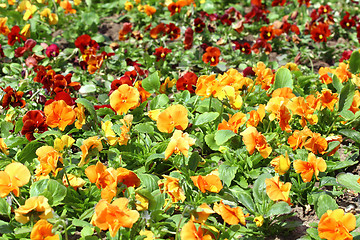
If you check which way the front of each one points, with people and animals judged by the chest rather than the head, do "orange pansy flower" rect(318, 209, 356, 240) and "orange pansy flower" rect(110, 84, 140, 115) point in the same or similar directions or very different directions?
same or similar directions

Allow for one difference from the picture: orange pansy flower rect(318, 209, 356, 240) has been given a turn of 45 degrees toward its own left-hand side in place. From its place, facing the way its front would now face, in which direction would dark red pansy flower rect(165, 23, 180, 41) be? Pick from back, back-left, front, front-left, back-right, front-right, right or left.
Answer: back

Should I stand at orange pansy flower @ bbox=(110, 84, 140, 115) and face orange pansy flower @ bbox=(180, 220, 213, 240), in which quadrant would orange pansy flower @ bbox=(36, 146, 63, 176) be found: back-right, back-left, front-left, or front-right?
front-right

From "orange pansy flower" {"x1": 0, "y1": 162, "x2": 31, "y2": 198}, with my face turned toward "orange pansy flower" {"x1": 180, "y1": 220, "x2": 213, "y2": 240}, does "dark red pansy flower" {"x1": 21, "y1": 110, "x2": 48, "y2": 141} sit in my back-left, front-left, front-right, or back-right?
back-left

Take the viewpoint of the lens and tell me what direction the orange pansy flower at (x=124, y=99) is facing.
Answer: facing the viewer

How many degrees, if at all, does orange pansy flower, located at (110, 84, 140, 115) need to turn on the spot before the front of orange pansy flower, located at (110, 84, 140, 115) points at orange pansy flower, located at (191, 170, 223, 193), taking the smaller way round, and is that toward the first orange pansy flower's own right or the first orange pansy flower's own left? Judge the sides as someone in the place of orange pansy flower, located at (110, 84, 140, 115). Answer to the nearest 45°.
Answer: approximately 45° to the first orange pansy flower's own left

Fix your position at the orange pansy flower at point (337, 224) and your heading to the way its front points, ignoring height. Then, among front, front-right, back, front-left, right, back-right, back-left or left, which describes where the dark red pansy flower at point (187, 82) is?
back-right

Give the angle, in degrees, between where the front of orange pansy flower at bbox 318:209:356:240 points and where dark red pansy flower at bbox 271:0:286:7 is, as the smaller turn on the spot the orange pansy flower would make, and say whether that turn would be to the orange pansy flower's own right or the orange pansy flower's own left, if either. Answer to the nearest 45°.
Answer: approximately 180°

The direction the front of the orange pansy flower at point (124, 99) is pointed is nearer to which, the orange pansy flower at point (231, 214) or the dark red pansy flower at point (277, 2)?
the orange pansy flower

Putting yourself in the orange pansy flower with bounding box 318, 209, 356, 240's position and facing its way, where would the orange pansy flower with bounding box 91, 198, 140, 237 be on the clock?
the orange pansy flower with bounding box 91, 198, 140, 237 is roughly at 2 o'clock from the orange pansy flower with bounding box 318, 209, 356, 240.

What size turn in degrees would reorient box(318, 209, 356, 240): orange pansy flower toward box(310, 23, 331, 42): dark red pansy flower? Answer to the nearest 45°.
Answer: approximately 180°

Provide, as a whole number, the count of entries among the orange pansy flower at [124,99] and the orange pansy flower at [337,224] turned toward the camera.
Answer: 2

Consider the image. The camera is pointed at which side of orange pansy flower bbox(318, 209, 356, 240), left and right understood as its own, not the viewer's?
front

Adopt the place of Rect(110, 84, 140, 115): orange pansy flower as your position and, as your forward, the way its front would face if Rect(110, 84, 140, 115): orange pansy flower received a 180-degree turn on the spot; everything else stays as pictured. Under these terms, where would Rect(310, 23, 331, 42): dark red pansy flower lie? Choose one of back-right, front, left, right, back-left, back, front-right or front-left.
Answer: front-right

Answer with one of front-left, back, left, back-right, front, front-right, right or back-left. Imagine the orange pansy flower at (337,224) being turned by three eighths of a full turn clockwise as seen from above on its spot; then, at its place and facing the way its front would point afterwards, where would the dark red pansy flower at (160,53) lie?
front

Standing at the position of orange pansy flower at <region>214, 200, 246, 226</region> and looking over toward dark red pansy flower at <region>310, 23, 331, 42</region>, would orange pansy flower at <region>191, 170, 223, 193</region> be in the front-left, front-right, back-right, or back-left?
front-left

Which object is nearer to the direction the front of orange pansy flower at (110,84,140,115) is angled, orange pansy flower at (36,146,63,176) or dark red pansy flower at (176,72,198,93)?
the orange pansy flower

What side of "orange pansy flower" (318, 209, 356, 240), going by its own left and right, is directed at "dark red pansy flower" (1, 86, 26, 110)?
right

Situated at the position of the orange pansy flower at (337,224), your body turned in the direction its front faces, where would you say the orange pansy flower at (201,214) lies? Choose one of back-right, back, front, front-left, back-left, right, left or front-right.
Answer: right
